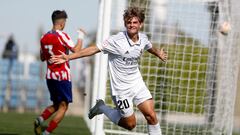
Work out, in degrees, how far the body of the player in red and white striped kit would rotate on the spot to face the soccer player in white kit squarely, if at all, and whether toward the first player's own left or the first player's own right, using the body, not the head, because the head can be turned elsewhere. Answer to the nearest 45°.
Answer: approximately 90° to the first player's own right

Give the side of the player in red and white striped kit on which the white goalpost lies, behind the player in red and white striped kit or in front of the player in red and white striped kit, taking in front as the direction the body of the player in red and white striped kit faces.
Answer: in front

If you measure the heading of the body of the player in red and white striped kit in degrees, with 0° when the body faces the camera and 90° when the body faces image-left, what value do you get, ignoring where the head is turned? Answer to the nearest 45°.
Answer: approximately 225°
